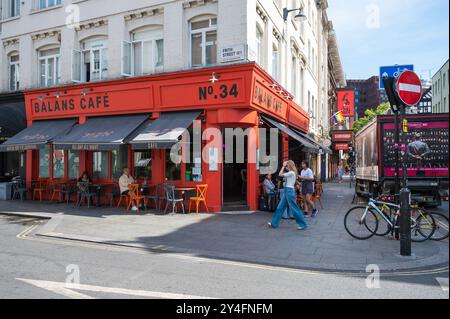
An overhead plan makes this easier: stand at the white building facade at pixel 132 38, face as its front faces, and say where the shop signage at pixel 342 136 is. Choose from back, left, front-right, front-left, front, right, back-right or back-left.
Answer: back

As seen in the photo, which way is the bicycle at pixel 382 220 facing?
to the viewer's left

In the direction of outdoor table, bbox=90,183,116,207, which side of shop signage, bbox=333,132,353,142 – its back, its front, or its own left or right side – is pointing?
front

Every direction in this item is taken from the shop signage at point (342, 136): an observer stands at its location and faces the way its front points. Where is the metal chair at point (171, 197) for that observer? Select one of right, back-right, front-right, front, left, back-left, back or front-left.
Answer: front

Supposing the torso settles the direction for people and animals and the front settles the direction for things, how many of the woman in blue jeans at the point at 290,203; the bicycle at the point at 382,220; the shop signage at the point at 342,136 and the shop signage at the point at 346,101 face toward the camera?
2

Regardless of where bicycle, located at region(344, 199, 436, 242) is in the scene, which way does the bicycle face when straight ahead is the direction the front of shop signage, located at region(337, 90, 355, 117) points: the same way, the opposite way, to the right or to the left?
to the right

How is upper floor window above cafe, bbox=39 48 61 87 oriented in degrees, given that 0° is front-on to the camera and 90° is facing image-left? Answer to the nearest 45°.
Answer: approximately 45°

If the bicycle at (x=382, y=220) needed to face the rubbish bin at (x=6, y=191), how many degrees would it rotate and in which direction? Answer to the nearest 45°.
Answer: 0° — it already faces it

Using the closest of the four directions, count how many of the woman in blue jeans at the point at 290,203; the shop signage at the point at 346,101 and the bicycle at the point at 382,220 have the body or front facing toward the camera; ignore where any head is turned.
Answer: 1

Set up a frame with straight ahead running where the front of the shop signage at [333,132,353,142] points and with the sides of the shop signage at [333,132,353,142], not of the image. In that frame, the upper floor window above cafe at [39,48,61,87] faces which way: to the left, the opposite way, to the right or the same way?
the same way

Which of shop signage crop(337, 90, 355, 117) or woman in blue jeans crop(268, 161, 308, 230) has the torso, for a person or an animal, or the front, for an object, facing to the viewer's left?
the woman in blue jeans

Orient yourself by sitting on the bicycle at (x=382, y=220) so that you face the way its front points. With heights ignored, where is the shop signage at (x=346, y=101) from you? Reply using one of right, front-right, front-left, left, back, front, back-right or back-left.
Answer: right

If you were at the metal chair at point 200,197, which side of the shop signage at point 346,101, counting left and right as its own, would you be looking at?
front
